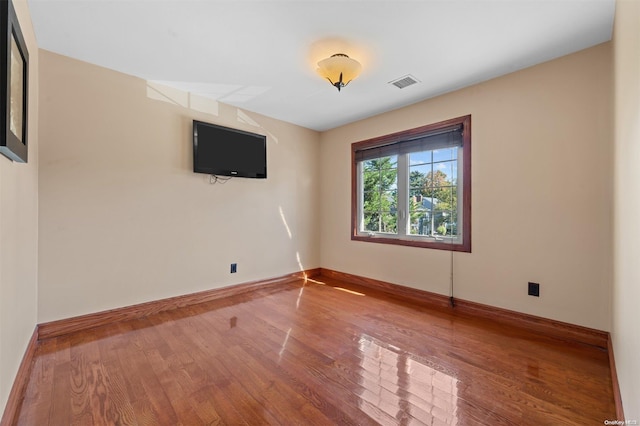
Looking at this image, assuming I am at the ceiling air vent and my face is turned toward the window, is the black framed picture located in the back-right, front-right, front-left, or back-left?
back-left

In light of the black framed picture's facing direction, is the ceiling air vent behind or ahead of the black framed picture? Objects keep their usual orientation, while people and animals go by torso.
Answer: ahead

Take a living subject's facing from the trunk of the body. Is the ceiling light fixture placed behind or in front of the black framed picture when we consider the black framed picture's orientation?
in front

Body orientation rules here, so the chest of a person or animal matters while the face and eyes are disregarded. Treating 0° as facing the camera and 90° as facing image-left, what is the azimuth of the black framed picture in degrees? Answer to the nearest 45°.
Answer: approximately 270°
